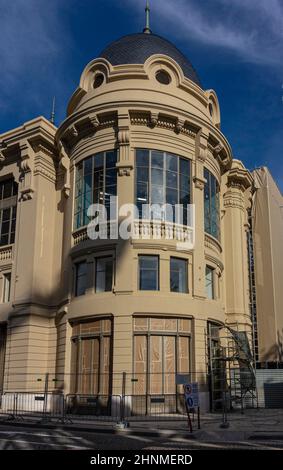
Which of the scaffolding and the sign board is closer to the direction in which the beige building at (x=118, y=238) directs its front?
the sign board

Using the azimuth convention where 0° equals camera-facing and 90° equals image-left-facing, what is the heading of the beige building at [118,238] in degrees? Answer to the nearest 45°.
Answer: approximately 0°

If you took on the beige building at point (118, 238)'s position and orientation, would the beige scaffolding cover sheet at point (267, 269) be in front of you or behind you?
behind

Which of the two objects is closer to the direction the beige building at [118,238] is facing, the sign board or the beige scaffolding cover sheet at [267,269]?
the sign board

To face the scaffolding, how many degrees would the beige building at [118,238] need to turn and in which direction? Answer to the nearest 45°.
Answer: approximately 135° to its left
